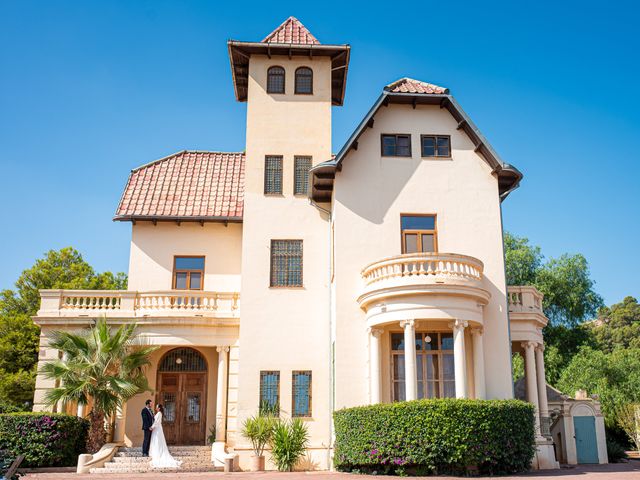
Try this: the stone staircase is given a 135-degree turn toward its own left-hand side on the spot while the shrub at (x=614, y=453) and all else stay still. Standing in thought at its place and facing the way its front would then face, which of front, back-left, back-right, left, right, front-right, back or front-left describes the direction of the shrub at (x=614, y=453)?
front-right

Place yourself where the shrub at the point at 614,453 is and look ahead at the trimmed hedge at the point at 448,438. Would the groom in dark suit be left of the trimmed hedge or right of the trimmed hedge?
right

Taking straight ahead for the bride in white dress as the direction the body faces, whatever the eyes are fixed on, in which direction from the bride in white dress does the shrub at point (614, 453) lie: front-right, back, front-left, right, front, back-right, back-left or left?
back

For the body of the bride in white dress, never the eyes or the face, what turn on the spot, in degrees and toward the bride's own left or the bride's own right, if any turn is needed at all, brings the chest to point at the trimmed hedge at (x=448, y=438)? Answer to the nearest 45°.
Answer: approximately 135° to the bride's own left

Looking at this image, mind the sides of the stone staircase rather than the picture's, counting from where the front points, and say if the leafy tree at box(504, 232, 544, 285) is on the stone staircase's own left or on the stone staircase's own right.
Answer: on the stone staircase's own left

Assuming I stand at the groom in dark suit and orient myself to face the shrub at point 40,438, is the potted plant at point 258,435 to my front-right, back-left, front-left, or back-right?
back-left

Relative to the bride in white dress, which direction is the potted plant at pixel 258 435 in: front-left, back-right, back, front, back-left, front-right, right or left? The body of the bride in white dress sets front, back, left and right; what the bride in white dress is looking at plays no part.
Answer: back

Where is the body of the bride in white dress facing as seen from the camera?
to the viewer's left

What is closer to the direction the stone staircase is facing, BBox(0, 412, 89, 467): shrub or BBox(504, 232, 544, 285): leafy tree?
the shrub

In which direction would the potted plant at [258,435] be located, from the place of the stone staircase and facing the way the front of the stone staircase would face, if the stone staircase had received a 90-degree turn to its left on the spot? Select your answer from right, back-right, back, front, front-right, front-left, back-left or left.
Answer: front

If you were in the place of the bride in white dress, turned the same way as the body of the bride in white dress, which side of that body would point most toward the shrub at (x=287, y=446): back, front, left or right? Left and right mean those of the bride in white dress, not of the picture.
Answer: back

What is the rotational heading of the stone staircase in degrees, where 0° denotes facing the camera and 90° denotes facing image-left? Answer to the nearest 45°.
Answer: approximately 0°
